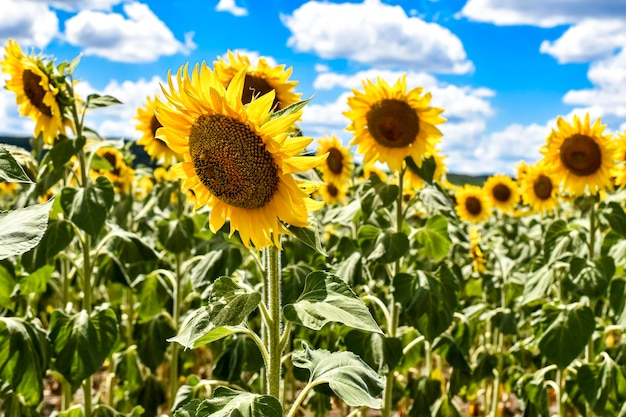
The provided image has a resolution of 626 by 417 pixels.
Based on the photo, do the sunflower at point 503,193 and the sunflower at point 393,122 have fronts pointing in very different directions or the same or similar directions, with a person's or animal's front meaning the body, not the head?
same or similar directions

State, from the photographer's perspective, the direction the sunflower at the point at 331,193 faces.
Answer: facing the viewer

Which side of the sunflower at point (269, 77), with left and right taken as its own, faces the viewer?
front

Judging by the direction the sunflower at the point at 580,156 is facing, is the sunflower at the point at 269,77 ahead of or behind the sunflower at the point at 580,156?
ahead

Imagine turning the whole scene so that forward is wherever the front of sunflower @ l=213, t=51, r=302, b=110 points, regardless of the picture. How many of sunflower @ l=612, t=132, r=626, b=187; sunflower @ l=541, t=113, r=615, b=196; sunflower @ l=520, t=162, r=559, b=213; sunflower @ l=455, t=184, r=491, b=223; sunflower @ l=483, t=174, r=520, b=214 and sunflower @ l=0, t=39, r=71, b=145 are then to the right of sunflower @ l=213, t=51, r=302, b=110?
1

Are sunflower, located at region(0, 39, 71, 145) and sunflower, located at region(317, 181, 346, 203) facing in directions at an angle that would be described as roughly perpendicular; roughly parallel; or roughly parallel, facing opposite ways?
roughly parallel

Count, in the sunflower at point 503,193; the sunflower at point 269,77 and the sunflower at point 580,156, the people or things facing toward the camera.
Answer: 3

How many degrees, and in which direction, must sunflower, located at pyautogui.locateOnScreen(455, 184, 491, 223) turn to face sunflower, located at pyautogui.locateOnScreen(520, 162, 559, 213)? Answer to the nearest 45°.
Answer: approximately 45° to its left

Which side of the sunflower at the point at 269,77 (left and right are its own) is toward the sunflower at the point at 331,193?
back

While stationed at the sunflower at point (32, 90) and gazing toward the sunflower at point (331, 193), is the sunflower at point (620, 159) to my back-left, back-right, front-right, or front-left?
front-right

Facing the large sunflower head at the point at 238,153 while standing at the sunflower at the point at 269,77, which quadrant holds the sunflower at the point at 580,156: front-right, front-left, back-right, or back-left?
back-left

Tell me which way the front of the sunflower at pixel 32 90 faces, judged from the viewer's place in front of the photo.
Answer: facing the viewer and to the left of the viewer

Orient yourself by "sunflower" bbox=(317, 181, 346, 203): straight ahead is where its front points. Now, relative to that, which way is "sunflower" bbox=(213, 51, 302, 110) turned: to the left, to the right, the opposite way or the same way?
the same way

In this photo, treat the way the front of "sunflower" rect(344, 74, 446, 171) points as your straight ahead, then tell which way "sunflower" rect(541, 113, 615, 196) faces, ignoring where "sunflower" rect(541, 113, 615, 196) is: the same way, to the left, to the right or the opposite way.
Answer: the same way

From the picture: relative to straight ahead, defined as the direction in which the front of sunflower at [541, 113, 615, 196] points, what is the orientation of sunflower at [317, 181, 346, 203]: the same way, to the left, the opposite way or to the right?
the same way
